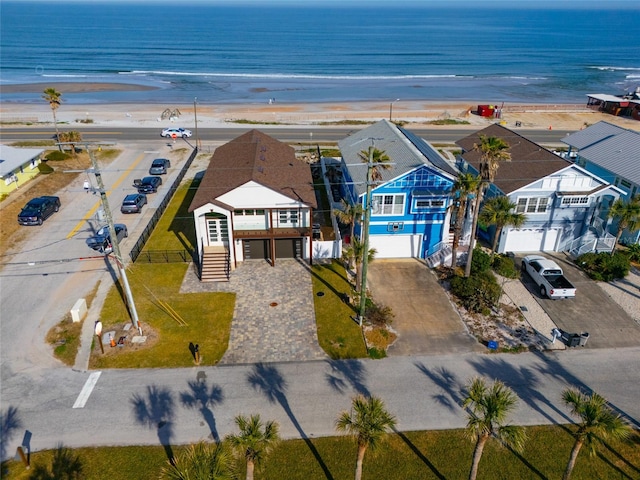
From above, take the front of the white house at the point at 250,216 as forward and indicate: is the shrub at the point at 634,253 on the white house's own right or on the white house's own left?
on the white house's own left

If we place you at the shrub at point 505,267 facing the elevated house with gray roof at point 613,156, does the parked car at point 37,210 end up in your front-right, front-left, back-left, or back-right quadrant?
back-left

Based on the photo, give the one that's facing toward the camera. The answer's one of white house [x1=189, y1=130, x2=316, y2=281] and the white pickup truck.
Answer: the white house

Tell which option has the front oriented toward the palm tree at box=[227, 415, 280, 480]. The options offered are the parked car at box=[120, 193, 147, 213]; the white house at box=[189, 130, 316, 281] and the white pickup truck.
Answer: the white house

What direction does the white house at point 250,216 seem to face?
toward the camera

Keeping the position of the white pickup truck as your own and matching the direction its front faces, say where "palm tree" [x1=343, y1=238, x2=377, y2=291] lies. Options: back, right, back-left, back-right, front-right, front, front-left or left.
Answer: left

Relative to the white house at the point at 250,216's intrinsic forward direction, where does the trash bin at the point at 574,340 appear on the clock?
The trash bin is roughly at 10 o'clock from the white house.

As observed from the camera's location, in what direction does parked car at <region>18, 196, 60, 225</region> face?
facing the viewer and to the left of the viewer

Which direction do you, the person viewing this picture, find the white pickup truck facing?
facing away from the viewer and to the left of the viewer

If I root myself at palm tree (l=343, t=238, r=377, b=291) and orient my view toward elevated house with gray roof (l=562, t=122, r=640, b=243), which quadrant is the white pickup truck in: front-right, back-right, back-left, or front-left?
front-right

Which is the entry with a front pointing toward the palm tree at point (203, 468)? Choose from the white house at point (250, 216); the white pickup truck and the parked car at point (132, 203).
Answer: the white house

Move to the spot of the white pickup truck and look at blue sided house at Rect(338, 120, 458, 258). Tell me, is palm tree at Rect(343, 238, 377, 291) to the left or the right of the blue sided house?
left
